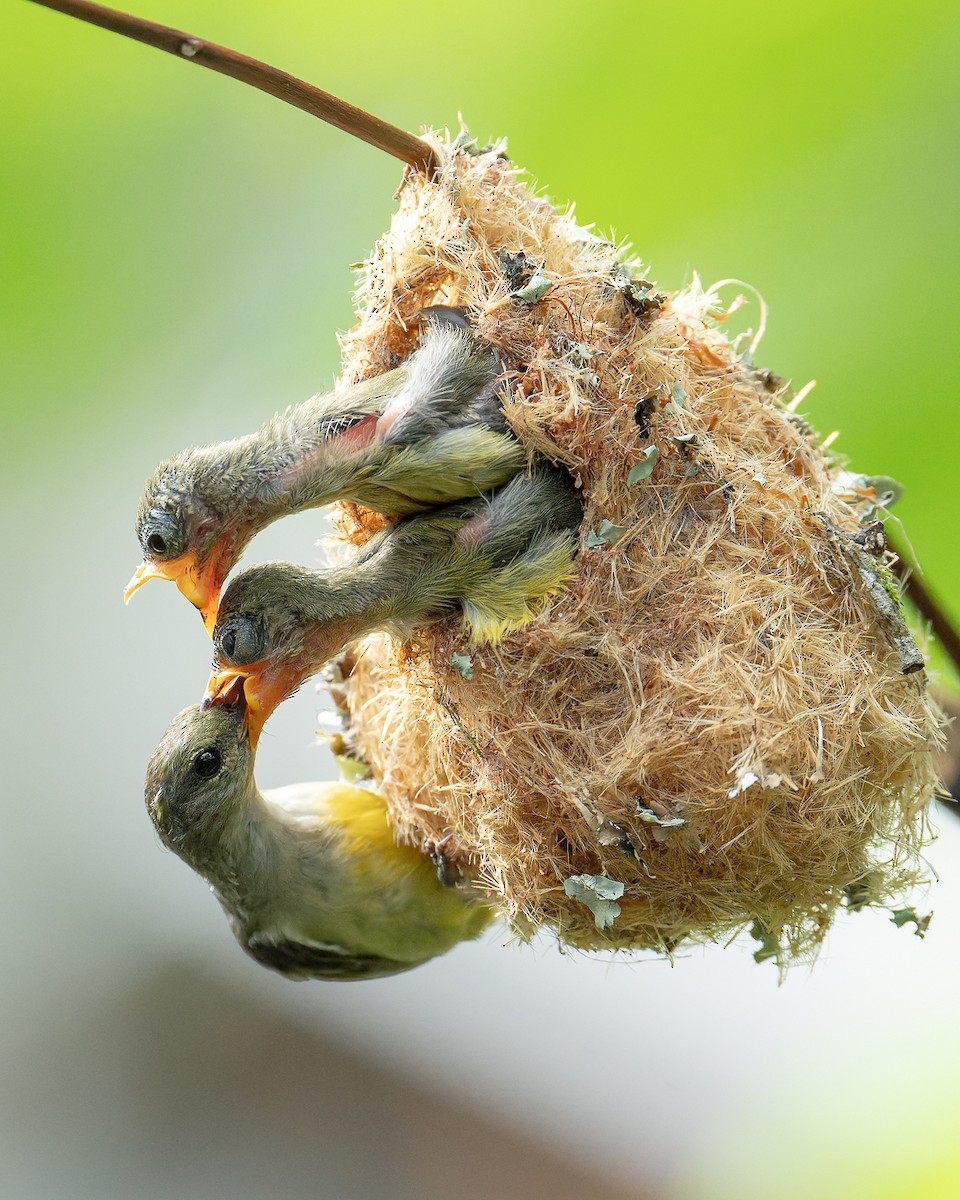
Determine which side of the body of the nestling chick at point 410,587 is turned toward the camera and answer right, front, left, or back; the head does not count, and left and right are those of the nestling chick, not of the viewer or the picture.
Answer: left

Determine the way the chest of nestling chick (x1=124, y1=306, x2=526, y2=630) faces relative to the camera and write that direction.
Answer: to the viewer's left

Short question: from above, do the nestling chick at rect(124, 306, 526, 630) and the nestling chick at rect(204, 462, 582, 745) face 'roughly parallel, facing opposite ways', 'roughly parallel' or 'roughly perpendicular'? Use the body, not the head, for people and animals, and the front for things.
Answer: roughly parallel
